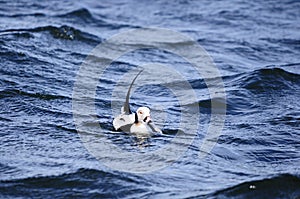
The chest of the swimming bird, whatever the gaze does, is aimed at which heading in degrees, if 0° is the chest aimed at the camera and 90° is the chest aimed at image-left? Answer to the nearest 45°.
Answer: approximately 315°
